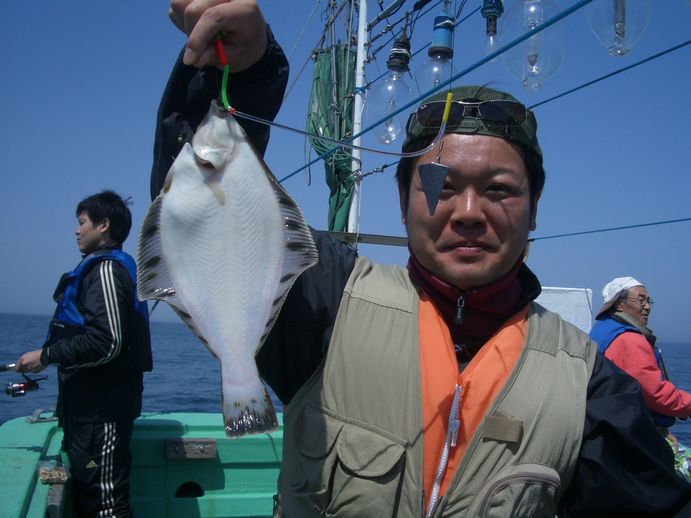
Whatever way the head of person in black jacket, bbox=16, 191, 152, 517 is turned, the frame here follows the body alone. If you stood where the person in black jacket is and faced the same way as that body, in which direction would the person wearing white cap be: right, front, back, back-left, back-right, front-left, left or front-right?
back

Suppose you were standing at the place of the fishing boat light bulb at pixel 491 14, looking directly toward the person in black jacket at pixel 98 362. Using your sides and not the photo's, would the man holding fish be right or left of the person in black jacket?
left

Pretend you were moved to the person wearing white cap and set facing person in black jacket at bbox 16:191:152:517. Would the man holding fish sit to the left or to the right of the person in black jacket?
left

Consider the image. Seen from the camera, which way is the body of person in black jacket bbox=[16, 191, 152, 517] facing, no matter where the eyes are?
to the viewer's left

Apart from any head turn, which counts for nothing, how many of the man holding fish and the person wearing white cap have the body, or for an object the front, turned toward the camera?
1

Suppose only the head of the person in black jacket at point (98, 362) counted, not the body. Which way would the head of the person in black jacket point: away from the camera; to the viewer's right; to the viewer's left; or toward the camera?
to the viewer's left
